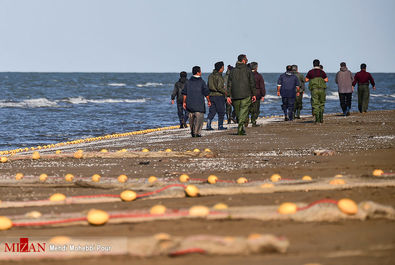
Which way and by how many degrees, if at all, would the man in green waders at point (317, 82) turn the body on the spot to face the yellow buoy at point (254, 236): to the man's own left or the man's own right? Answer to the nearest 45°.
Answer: approximately 180°

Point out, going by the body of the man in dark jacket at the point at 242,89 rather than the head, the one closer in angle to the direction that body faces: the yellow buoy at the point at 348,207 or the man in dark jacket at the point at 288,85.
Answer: the man in dark jacket

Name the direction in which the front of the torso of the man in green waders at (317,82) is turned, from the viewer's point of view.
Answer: away from the camera

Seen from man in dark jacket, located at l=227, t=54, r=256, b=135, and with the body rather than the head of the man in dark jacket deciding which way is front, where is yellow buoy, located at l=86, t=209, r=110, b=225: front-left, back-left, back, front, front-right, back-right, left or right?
back

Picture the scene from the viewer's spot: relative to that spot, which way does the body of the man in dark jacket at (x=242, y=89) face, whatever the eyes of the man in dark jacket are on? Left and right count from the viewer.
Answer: facing away from the viewer

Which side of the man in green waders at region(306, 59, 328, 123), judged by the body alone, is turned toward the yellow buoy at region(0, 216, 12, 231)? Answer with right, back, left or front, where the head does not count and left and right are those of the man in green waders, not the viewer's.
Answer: back

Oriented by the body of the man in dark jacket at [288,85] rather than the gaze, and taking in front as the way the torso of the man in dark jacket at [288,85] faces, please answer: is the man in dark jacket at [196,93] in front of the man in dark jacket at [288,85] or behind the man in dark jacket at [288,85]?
behind

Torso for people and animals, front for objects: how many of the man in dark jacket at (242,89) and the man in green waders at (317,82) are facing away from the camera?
2

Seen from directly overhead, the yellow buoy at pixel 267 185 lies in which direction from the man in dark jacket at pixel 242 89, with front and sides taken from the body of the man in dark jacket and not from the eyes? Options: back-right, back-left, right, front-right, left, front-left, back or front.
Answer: back

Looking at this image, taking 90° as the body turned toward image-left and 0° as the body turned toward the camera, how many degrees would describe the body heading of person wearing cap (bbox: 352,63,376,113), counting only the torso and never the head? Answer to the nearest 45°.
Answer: approximately 180°

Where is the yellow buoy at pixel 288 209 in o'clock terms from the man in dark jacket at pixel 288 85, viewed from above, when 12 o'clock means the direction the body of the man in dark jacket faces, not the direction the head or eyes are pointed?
The yellow buoy is roughly at 6 o'clock from the man in dark jacket.
